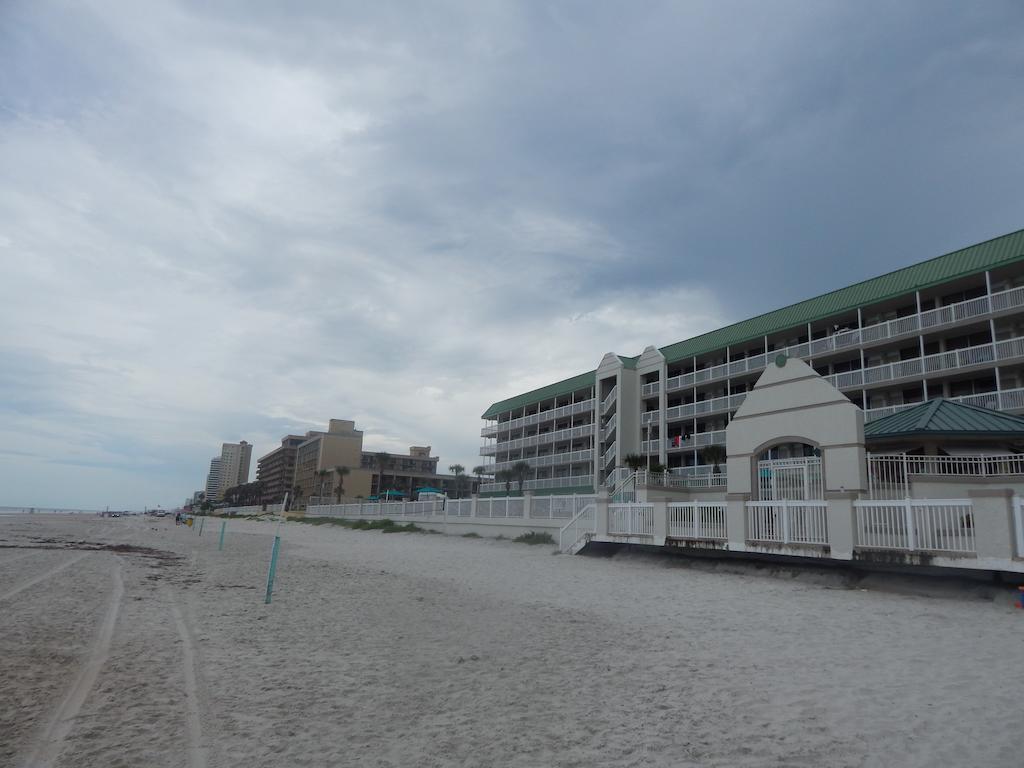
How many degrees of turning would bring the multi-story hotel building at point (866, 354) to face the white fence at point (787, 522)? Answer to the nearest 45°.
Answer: approximately 45° to its left

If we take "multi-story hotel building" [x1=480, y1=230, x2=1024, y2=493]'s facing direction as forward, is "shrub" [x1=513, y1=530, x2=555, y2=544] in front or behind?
in front

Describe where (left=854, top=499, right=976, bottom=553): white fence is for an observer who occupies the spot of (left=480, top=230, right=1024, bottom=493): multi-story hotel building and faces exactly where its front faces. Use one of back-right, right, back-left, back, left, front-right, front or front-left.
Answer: front-left

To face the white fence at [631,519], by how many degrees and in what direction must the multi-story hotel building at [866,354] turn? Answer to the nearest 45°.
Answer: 0° — it already faces it

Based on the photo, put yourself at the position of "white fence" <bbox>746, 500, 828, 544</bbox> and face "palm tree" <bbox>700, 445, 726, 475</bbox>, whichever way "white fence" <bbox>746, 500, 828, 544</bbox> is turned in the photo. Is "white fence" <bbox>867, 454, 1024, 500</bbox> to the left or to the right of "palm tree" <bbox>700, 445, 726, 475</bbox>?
right

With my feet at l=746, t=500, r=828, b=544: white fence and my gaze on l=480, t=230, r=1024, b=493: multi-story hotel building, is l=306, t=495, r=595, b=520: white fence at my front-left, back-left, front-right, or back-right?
front-left

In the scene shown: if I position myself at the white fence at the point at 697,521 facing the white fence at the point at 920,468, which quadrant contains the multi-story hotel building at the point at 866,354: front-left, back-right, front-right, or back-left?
front-left

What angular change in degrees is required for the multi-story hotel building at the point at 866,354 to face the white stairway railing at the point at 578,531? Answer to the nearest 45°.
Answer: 0° — it already faces it

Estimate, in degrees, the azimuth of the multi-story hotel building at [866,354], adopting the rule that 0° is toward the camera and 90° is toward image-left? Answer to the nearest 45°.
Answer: approximately 45°
